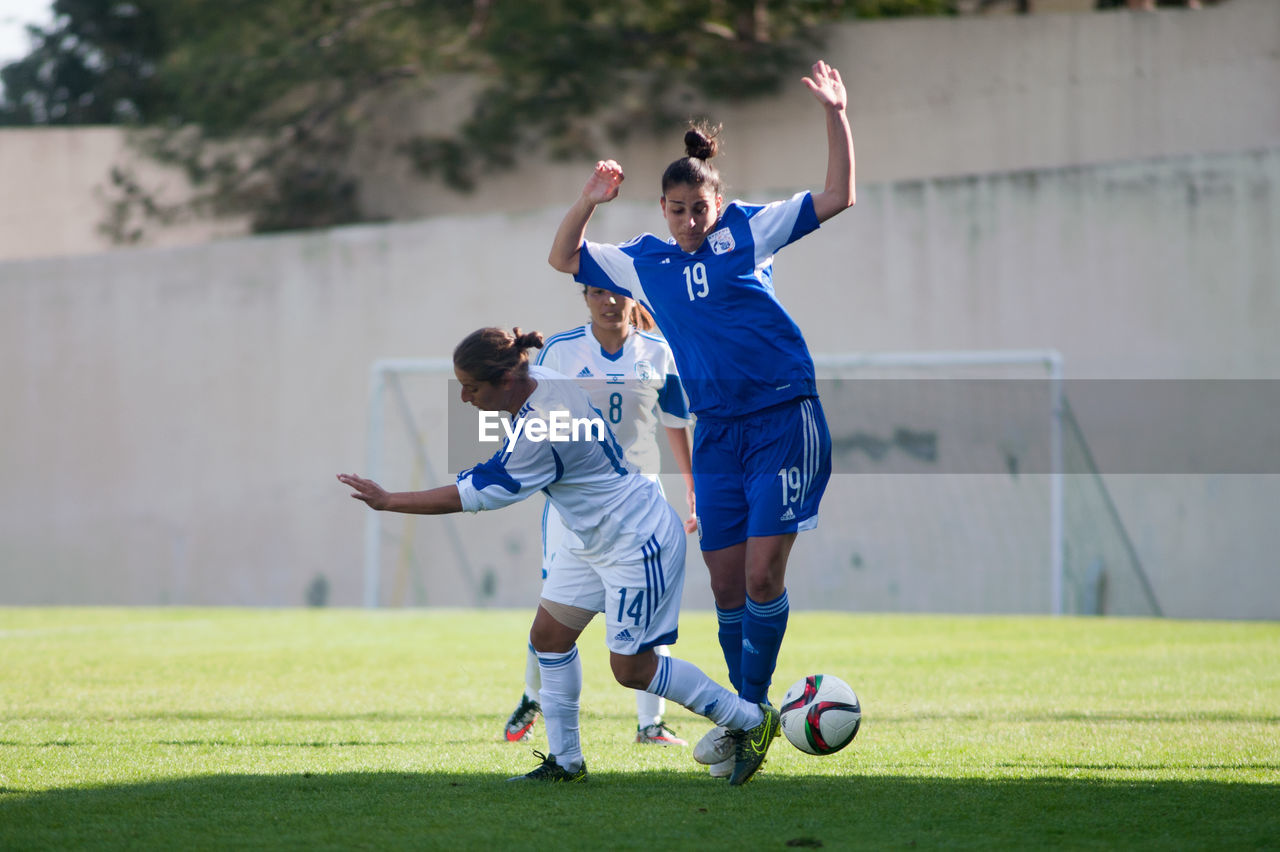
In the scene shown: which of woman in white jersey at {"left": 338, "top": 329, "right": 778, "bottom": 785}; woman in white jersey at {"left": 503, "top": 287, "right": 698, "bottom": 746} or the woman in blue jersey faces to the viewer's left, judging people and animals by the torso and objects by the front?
woman in white jersey at {"left": 338, "top": 329, "right": 778, "bottom": 785}

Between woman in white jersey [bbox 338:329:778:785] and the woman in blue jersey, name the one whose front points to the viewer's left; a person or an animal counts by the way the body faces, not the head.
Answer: the woman in white jersey

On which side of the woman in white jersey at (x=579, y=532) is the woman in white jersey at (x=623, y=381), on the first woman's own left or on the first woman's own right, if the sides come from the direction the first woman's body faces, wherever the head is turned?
on the first woman's own right

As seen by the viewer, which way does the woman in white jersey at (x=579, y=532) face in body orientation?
to the viewer's left

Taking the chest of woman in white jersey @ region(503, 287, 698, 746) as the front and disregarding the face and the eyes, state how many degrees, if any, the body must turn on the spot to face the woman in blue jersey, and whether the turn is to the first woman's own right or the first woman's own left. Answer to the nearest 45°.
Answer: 0° — they already face them

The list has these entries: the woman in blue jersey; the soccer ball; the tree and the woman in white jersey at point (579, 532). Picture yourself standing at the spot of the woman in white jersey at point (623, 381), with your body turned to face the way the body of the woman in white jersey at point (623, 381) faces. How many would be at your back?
1

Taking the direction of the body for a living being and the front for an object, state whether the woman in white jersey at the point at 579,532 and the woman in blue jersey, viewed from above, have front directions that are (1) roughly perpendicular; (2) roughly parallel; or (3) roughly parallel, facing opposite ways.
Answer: roughly perpendicular

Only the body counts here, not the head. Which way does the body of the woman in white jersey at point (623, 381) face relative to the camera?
toward the camera

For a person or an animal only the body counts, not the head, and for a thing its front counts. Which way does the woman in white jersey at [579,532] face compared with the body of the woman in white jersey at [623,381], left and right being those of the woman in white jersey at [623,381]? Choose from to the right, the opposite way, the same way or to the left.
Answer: to the right

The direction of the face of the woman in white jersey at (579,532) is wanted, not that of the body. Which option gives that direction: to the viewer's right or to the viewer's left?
to the viewer's left

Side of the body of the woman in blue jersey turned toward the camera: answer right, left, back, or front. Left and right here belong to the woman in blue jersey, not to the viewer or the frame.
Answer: front

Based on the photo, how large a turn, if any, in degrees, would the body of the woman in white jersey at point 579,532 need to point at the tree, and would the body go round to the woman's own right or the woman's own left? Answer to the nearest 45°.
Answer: approximately 90° to the woman's own right

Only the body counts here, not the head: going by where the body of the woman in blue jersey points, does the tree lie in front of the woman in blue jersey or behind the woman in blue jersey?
behind

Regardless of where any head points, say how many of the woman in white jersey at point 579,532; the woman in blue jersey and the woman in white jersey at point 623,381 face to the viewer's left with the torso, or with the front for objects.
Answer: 1
